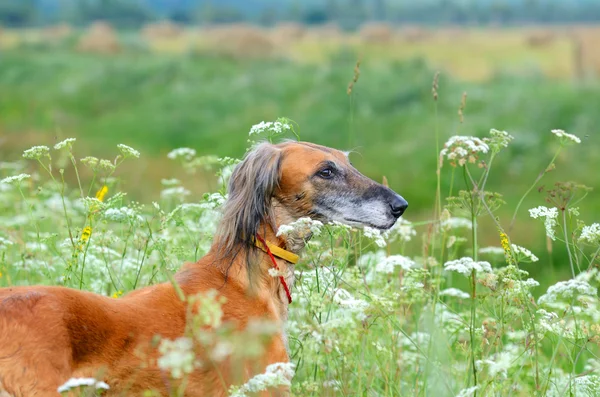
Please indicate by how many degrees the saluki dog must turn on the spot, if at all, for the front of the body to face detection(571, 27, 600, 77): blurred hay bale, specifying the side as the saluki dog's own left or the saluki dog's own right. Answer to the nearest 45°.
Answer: approximately 45° to the saluki dog's own left

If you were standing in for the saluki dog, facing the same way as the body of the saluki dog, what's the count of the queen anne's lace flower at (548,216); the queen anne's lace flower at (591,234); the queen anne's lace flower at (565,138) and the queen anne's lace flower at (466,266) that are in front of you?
4

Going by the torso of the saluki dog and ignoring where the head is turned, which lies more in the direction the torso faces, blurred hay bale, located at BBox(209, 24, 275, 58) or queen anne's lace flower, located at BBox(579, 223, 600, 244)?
the queen anne's lace flower

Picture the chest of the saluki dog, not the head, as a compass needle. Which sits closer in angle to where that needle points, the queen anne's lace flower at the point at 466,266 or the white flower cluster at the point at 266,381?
the queen anne's lace flower

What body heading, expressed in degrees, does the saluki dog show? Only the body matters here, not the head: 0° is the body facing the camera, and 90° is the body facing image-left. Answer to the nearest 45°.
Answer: approximately 270°

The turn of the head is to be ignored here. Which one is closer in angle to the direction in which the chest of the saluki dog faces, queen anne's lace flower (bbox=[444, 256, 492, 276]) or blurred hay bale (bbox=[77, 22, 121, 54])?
the queen anne's lace flower

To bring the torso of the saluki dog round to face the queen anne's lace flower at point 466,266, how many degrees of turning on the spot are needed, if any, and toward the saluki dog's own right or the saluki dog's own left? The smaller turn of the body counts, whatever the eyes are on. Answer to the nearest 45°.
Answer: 0° — it already faces it

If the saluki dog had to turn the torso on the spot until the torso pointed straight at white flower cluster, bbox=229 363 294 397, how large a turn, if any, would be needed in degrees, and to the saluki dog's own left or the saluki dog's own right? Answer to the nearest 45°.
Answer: approximately 90° to the saluki dog's own right

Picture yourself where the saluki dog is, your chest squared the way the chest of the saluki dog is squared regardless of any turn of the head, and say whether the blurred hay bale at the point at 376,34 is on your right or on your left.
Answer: on your left

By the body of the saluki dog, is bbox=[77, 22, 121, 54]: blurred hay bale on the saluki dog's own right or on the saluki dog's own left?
on the saluki dog's own left

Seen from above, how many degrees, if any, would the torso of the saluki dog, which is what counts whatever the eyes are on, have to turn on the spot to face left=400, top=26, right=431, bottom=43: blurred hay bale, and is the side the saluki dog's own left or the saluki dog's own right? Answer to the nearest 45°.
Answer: approximately 90° to the saluki dog's own left

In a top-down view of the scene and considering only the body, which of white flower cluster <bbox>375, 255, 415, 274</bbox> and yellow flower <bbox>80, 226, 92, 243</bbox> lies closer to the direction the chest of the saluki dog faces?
the white flower cluster

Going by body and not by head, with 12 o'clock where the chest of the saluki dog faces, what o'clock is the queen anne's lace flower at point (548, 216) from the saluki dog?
The queen anne's lace flower is roughly at 12 o'clock from the saluki dog.

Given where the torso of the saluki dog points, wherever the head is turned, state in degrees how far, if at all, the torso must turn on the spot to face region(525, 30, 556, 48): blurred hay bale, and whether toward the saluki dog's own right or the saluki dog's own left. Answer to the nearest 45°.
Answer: approximately 45° to the saluki dog's own left

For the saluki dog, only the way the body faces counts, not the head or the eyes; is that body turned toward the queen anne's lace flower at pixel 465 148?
yes

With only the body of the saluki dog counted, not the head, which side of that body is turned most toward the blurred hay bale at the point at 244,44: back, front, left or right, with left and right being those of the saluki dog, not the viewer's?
left
